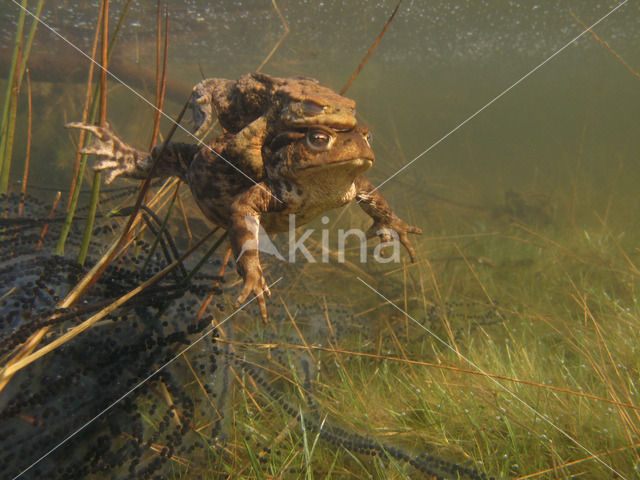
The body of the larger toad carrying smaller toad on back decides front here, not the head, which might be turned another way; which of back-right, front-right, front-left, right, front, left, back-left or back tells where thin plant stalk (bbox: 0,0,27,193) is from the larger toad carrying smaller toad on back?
back

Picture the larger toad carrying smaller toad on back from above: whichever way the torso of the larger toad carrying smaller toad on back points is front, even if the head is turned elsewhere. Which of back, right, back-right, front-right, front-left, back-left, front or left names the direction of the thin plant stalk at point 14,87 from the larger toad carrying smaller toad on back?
back
